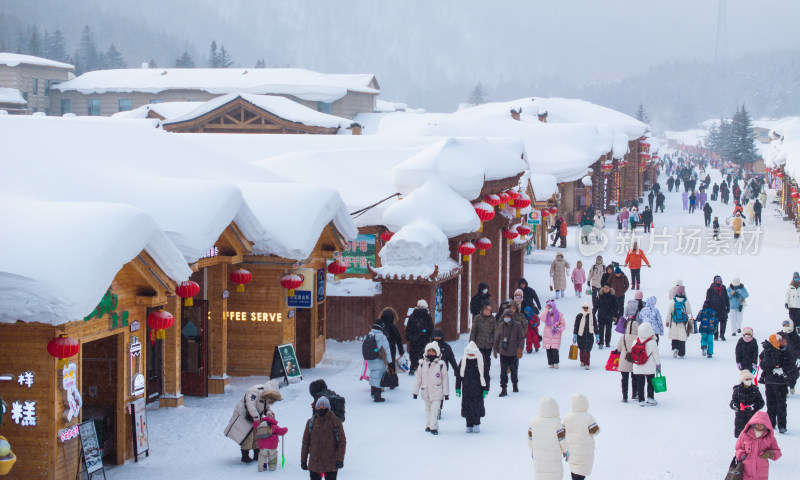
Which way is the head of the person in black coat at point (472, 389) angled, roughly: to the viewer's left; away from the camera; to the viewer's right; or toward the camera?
toward the camera

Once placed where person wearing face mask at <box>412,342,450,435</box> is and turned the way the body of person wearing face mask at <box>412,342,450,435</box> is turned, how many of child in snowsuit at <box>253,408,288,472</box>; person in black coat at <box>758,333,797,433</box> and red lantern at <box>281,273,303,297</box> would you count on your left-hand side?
1

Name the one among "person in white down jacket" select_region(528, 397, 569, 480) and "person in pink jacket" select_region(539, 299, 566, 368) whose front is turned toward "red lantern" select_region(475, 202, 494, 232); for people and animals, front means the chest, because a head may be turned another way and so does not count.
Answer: the person in white down jacket

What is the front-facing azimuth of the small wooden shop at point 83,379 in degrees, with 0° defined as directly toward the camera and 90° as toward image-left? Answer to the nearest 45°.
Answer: approximately 315°

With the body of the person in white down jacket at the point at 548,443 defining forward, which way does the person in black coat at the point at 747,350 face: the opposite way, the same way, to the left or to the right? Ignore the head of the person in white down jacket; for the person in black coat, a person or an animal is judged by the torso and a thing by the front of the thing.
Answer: the opposite way

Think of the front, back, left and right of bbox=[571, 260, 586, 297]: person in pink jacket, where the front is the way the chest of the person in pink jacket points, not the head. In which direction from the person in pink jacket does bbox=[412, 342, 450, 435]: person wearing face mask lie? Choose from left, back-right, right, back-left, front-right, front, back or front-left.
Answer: front

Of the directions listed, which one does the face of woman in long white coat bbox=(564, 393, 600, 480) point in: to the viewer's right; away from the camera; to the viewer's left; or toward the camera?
away from the camera

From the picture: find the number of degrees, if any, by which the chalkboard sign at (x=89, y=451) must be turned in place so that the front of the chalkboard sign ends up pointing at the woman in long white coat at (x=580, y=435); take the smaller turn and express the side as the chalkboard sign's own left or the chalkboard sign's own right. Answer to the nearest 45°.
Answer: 0° — it already faces them

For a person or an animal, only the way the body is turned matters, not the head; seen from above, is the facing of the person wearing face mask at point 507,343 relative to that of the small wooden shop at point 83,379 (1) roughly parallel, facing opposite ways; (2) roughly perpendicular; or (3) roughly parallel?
roughly perpendicular

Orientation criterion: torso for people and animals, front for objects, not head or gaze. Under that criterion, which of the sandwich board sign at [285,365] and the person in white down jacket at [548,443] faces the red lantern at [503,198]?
the person in white down jacket

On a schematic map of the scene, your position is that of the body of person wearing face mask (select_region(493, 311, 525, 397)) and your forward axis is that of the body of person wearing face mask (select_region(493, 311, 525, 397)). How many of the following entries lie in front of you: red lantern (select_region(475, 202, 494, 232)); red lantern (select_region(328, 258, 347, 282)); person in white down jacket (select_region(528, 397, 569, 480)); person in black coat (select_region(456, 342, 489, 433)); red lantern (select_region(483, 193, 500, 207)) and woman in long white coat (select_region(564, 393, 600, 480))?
3

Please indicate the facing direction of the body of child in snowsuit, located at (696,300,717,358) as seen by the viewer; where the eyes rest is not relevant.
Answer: away from the camera

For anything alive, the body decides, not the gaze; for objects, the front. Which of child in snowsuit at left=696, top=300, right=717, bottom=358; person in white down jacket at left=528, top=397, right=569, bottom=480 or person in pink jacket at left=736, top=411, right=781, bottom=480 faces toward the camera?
the person in pink jacket

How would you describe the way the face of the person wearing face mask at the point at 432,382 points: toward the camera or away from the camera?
toward the camera

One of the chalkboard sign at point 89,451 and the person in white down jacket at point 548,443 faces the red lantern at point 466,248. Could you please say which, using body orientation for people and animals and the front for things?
the person in white down jacket

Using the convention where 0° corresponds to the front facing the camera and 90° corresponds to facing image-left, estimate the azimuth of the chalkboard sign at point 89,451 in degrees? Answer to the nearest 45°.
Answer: approximately 315°

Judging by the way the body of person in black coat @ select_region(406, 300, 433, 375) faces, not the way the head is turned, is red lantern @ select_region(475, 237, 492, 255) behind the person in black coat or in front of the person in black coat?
in front

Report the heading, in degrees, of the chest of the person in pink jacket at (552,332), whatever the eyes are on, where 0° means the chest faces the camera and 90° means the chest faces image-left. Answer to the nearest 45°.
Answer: approximately 0°

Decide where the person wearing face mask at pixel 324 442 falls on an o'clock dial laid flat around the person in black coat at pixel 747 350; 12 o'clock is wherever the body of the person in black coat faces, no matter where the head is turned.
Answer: The person wearing face mask is roughly at 1 o'clock from the person in black coat.

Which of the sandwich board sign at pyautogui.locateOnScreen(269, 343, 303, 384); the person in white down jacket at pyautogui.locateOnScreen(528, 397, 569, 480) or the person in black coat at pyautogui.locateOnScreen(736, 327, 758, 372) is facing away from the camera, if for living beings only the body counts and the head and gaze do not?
the person in white down jacket
